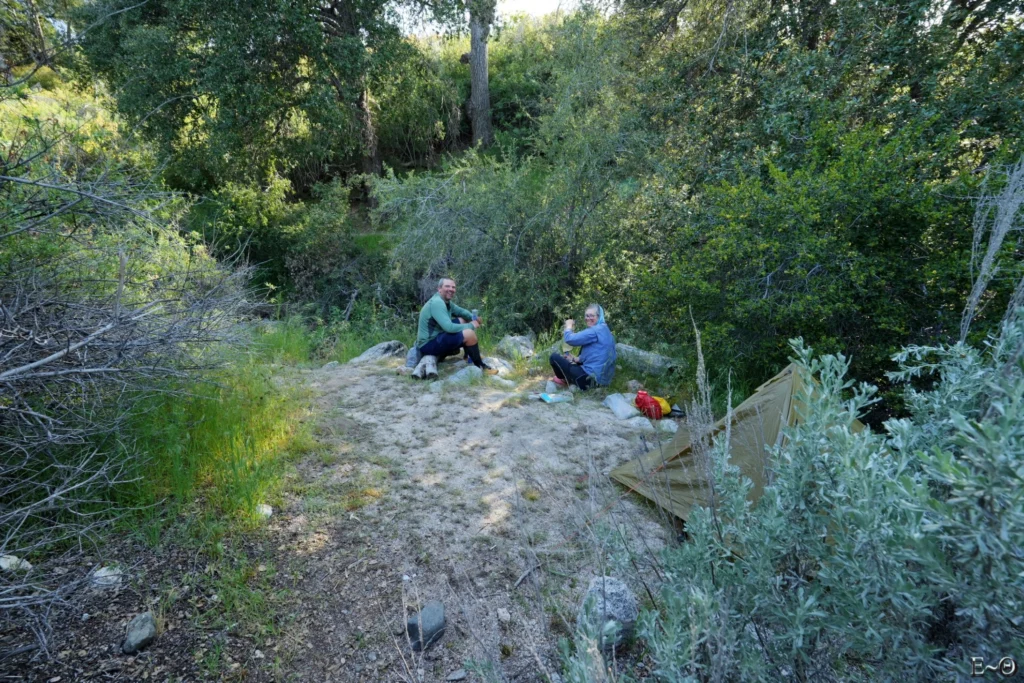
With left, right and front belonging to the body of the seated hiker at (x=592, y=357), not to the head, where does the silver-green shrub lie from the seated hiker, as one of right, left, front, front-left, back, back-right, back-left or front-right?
left

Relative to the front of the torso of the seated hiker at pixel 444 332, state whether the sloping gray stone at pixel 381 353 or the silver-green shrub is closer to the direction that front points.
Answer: the silver-green shrub

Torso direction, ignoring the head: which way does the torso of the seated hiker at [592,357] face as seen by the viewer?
to the viewer's left

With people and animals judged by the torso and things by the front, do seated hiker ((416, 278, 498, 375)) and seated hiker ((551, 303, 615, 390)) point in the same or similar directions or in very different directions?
very different directions

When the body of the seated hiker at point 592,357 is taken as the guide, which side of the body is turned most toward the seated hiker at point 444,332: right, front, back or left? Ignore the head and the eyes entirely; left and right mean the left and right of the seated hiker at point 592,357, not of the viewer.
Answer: front

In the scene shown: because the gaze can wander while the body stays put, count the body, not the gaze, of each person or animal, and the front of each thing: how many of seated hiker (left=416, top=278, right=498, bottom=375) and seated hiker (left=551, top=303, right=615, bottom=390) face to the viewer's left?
1
